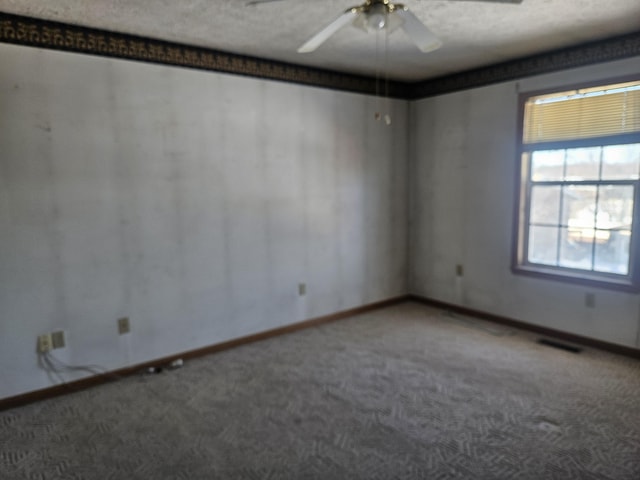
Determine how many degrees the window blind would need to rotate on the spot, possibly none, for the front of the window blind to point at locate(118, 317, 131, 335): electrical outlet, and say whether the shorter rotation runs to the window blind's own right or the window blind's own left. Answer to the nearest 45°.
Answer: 0° — it already faces it

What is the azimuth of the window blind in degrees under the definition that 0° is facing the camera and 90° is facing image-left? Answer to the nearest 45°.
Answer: approximately 45°

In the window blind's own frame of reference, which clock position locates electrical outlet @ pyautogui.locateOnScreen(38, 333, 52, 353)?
The electrical outlet is roughly at 12 o'clock from the window blind.
